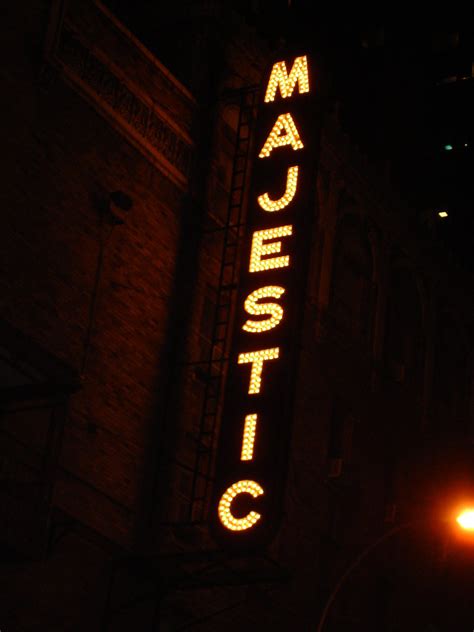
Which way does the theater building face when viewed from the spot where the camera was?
facing the viewer and to the right of the viewer
